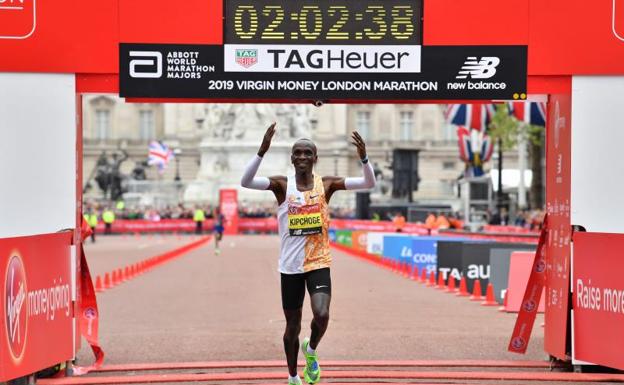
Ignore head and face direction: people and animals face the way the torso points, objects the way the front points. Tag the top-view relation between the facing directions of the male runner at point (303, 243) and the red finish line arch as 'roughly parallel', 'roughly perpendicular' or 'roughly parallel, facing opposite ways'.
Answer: roughly parallel

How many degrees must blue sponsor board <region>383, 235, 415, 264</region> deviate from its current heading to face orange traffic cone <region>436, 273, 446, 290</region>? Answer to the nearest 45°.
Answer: approximately 45° to its left

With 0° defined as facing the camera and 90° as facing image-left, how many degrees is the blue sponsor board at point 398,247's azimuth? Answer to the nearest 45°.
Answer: approximately 45°

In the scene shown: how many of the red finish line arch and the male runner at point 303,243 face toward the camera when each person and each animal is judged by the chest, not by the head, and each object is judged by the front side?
2

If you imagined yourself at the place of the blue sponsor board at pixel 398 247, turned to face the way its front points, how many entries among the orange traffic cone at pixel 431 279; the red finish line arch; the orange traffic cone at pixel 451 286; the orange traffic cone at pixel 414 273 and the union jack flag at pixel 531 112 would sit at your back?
1

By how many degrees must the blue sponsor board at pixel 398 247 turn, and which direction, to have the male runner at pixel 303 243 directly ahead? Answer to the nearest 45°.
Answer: approximately 45° to its left

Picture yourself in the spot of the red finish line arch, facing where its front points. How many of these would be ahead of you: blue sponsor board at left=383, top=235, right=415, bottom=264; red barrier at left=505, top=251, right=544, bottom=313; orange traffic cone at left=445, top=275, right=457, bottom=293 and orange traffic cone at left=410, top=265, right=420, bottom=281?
0

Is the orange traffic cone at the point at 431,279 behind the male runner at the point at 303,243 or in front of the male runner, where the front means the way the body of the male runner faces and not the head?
behind

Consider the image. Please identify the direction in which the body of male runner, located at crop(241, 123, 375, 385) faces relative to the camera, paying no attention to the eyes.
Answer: toward the camera

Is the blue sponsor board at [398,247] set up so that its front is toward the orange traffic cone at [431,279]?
no

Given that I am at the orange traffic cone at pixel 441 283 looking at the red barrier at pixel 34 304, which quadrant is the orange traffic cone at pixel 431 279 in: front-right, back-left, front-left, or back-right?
back-right

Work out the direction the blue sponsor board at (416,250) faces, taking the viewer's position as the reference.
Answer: facing the viewer and to the left of the viewer

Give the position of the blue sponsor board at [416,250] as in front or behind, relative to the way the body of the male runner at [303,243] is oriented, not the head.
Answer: behind

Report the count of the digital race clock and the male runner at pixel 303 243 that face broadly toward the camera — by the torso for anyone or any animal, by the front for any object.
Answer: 2

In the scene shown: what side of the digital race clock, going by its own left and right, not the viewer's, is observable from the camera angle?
front

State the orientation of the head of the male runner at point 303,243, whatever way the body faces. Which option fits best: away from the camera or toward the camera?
toward the camera
